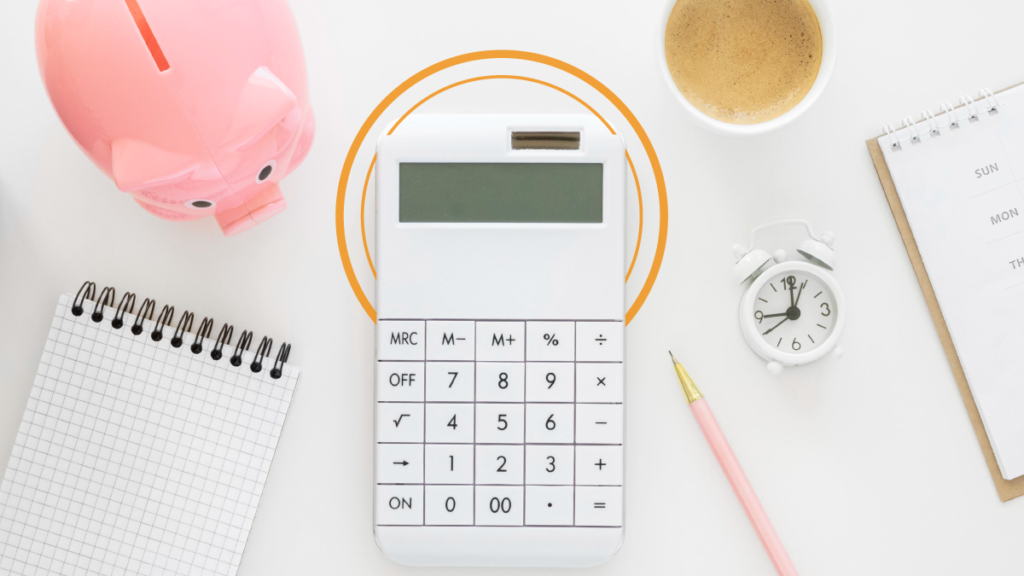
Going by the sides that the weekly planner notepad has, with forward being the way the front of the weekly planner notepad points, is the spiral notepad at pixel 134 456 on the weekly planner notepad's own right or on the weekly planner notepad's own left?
on the weekly planner notepad's own right

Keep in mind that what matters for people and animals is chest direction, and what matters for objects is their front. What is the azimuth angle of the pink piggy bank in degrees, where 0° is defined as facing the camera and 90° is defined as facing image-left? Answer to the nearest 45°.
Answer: approximately 315°

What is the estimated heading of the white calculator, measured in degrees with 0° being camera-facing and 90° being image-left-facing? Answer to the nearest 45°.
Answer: approximately 0°

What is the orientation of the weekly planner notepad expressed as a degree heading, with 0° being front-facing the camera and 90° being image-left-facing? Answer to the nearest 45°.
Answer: approximately 0°

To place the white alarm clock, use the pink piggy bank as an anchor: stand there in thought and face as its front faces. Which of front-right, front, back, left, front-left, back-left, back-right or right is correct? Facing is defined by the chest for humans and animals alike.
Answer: front-left
